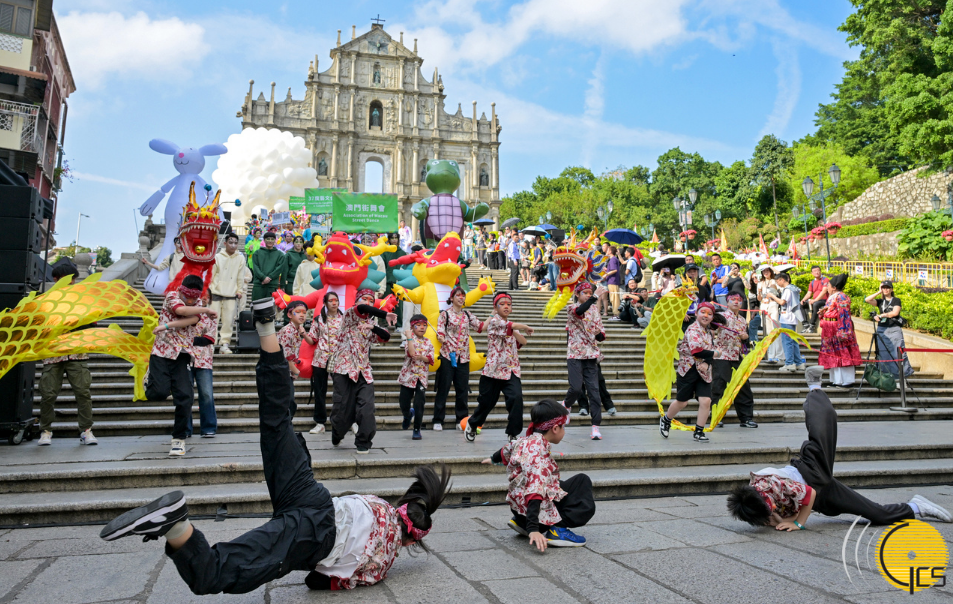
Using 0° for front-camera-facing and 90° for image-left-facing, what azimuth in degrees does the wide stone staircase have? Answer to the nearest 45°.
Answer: approximately 0°

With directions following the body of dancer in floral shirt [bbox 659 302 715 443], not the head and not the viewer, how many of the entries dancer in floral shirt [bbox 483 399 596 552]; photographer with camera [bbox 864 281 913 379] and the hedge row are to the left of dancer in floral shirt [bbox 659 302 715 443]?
2

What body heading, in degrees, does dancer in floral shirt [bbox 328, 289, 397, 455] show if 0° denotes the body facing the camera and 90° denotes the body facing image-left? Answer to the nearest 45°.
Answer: approximately 315°

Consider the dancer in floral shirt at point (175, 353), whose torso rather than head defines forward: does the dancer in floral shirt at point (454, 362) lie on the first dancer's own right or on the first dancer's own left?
on the first dancer's own left

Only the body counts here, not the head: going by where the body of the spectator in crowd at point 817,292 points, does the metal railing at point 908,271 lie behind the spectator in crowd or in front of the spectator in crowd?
behind

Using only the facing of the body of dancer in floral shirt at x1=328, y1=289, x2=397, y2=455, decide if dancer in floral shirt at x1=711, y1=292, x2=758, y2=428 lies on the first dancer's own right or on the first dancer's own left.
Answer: on the first dancer's own left

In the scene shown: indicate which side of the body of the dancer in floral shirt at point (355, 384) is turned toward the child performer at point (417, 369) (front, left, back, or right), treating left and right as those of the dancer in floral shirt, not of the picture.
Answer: left

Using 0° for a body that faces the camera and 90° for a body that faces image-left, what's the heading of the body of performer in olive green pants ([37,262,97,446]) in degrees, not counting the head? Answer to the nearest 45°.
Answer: approximately 0°

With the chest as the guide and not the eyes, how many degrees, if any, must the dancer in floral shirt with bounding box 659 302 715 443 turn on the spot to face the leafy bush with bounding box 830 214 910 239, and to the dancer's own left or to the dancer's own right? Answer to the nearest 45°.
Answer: approximately 135° to the dancer's own left
